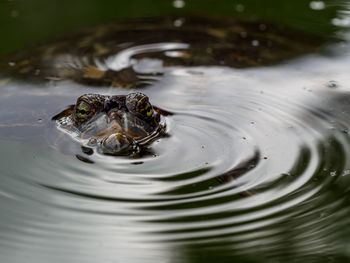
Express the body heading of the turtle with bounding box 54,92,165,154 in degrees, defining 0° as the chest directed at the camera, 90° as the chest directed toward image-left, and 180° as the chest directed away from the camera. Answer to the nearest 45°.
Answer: approximately 0°
